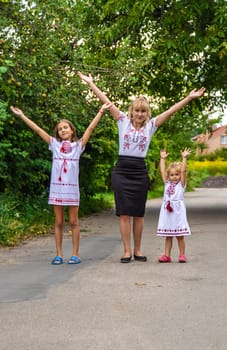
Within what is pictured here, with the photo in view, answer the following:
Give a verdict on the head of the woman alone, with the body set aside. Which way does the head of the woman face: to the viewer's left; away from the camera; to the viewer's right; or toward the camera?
toward the camera

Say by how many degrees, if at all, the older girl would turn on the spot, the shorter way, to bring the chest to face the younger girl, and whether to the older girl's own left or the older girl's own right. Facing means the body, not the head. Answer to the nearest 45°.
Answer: approximately 90° to the older girl's own left

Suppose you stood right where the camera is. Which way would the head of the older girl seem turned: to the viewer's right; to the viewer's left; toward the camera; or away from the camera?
toward the camera

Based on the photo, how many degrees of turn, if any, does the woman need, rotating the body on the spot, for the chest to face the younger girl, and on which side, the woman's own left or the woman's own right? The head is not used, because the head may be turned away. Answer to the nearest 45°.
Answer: approximately 135° to the woman's own left

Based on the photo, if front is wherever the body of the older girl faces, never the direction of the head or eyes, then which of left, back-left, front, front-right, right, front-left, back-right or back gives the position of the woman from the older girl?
left

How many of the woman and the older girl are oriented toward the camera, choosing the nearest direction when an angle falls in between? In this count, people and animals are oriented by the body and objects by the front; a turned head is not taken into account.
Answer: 2

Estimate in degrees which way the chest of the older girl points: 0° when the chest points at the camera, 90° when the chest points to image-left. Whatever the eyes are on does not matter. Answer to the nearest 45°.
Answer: approximately 0°

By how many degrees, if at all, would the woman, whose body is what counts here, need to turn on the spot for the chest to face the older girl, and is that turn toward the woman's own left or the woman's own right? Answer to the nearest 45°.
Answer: approximately 90° to the woman's own right

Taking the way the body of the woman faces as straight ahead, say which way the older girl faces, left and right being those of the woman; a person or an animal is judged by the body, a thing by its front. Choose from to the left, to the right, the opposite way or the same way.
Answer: the same way

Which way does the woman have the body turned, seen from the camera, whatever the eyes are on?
toward the camera

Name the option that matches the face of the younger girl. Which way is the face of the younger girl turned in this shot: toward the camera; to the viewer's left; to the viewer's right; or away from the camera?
toward the camera
